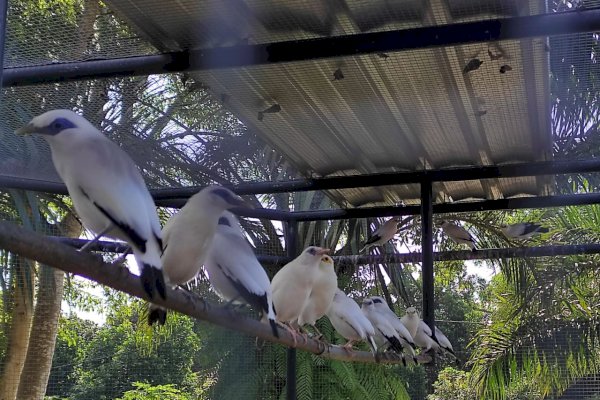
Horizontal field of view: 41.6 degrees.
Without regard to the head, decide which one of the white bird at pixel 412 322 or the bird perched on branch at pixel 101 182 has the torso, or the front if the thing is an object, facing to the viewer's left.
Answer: the bird perched on branch

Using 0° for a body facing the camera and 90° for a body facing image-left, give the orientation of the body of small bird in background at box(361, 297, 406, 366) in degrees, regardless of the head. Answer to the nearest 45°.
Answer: approximately 90°

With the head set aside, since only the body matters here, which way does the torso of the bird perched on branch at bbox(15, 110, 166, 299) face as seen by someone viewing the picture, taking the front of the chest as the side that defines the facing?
to the viewer's left

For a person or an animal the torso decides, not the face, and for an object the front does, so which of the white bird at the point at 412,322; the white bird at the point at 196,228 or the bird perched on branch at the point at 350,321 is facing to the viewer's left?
the bird perched on branch

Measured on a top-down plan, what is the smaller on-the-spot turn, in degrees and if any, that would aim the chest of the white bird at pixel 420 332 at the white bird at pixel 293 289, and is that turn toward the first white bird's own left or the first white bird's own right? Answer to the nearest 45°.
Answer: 0° — it already faces it

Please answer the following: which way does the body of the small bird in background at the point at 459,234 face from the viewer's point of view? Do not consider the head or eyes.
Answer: to the viewer's left
